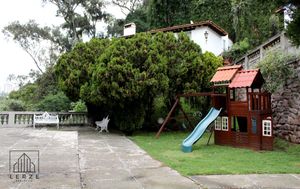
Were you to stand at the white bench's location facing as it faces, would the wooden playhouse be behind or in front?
in front

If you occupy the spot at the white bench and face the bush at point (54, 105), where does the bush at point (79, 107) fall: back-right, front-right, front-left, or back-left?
front-right

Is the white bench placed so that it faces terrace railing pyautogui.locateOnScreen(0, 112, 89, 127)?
no

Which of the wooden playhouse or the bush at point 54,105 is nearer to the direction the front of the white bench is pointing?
the wooden playhouse

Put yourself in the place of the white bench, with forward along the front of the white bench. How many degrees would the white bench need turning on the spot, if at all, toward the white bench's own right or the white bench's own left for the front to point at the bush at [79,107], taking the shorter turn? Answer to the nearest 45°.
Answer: approximately 135° to the white bench's own left

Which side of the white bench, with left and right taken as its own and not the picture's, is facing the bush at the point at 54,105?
back

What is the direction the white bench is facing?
toward the camera

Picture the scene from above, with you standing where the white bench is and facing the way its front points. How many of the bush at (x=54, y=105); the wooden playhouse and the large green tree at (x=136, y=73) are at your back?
1

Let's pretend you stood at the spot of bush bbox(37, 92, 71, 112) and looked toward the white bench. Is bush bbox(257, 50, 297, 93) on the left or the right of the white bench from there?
left

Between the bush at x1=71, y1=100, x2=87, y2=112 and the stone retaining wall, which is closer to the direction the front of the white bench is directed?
the stone retaining wall

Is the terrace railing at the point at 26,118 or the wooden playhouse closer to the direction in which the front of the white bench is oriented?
the wooden playhouse

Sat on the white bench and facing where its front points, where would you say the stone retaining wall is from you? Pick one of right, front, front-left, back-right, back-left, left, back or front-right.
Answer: front-left
